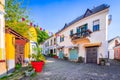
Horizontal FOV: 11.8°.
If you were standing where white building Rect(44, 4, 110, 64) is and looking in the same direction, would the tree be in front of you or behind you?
in front

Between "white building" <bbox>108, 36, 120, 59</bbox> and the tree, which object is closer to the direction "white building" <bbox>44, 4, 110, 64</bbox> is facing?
the tree

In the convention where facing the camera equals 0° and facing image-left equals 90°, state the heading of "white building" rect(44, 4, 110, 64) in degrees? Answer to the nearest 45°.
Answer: approximately 45°

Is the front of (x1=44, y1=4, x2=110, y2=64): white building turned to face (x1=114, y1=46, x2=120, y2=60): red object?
no

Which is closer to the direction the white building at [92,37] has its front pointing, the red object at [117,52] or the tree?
the tree

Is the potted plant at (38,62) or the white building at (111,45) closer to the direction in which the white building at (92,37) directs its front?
the potted plant

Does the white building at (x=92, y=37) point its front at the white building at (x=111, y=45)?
no
